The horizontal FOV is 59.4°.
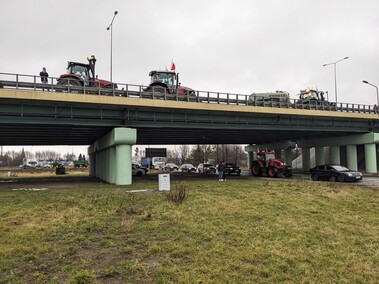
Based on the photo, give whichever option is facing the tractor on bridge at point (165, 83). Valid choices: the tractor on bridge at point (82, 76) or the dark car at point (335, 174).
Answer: the tractor on bridge at point (82, 76)

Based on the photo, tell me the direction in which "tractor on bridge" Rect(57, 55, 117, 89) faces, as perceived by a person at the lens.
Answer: facing to the right of the viewer

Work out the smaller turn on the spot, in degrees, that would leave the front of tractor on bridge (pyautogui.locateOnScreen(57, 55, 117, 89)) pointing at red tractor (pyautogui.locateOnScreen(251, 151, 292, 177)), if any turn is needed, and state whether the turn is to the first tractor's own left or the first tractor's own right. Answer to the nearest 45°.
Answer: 0° — it already faces it

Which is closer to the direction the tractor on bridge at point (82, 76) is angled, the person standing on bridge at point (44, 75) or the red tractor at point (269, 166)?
the red tractor

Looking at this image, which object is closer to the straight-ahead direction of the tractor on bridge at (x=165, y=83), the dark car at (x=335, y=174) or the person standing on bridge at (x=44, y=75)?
the dark car

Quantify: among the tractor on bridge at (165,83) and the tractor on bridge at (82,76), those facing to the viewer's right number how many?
2

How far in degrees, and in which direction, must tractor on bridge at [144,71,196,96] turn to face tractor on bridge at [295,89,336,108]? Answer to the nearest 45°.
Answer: approximately 45° to its left

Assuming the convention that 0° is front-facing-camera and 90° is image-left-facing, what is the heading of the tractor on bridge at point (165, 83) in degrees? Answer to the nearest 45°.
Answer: approximately 270°

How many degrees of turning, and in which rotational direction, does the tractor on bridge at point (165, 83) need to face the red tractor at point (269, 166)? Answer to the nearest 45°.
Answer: approximately 45° to its left
